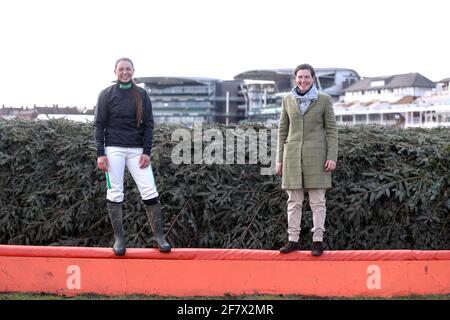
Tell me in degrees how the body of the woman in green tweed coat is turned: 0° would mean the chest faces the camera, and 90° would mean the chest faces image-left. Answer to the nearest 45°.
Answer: approximately 0°
